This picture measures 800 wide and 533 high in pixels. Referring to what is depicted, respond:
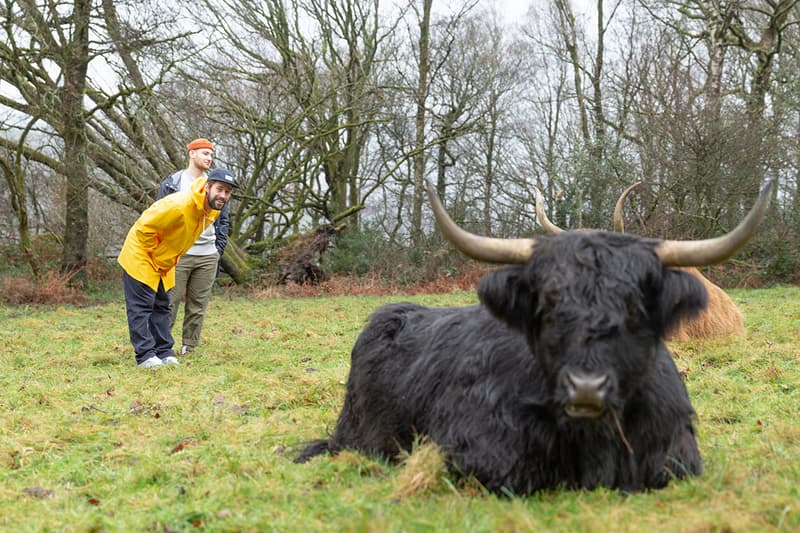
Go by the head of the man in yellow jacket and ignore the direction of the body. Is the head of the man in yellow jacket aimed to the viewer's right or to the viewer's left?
to the viewer's right

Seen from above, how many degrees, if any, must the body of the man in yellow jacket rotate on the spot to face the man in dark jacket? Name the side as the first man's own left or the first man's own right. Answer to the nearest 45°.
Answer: approximately 90° to the first man's own left

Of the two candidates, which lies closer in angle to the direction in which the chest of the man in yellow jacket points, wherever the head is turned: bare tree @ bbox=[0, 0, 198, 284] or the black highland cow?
the black highland cow

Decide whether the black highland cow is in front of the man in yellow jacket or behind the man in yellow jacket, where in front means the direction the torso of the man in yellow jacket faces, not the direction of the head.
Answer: in front

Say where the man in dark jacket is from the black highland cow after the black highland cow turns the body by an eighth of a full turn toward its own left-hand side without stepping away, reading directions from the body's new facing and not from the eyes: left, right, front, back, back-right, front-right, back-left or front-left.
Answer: back-left

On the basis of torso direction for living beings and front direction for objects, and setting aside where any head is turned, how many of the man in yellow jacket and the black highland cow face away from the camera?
0

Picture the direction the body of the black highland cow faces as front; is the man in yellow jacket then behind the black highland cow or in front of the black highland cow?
behind

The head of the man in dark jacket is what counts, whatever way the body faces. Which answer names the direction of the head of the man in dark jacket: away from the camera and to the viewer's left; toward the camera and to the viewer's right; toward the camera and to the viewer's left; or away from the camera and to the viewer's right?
toward the camera and to the viewer's right

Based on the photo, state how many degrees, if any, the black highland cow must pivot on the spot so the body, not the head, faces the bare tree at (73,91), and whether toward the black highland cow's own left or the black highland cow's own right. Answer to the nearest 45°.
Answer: approximately 180°
